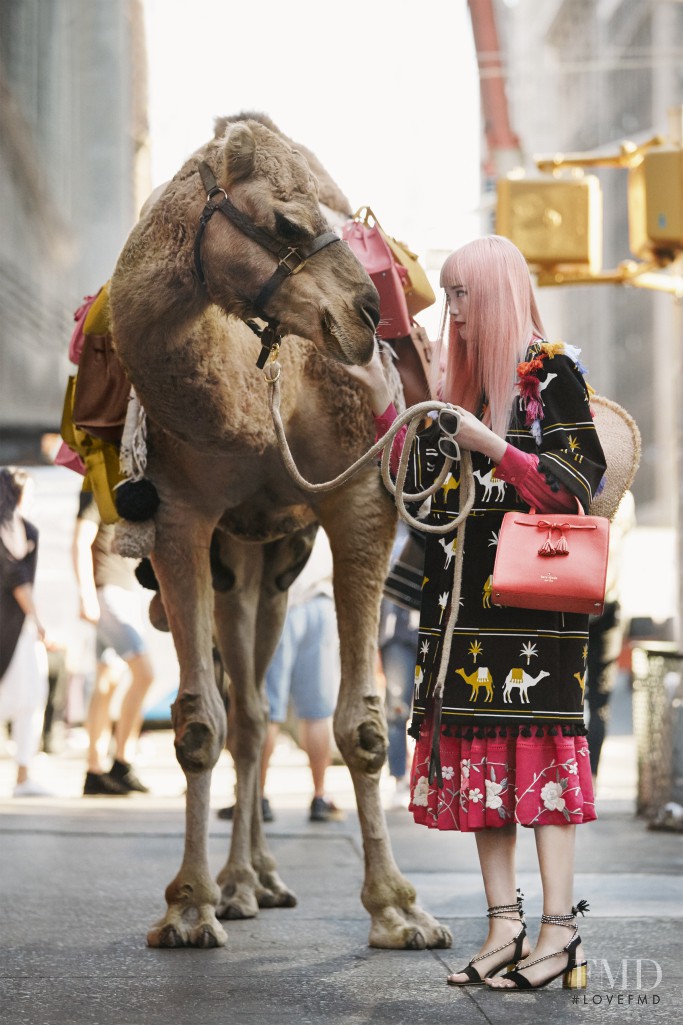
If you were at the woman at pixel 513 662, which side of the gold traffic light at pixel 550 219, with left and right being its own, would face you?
back

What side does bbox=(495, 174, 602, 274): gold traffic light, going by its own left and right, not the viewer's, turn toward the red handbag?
back

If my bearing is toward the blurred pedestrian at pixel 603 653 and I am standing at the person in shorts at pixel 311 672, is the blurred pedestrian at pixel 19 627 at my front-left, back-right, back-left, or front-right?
back-left

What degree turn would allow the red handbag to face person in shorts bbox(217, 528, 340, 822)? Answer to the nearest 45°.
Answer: approximately 180°

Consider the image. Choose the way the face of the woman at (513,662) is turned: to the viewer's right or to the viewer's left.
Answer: to the viewer's left

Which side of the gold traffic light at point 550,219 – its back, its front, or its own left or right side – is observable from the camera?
back

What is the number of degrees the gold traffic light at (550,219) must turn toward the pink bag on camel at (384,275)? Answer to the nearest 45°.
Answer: approximately 180°

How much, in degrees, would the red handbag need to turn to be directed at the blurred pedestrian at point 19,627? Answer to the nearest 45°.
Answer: approximately 135° to its right

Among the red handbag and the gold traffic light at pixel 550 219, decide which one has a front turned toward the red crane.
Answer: the gold traffic light

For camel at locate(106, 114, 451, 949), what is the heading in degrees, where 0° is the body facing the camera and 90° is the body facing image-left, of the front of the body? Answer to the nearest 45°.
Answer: approximately 0°

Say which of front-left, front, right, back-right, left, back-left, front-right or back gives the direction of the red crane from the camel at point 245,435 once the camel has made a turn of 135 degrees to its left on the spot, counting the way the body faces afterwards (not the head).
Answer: front-left
